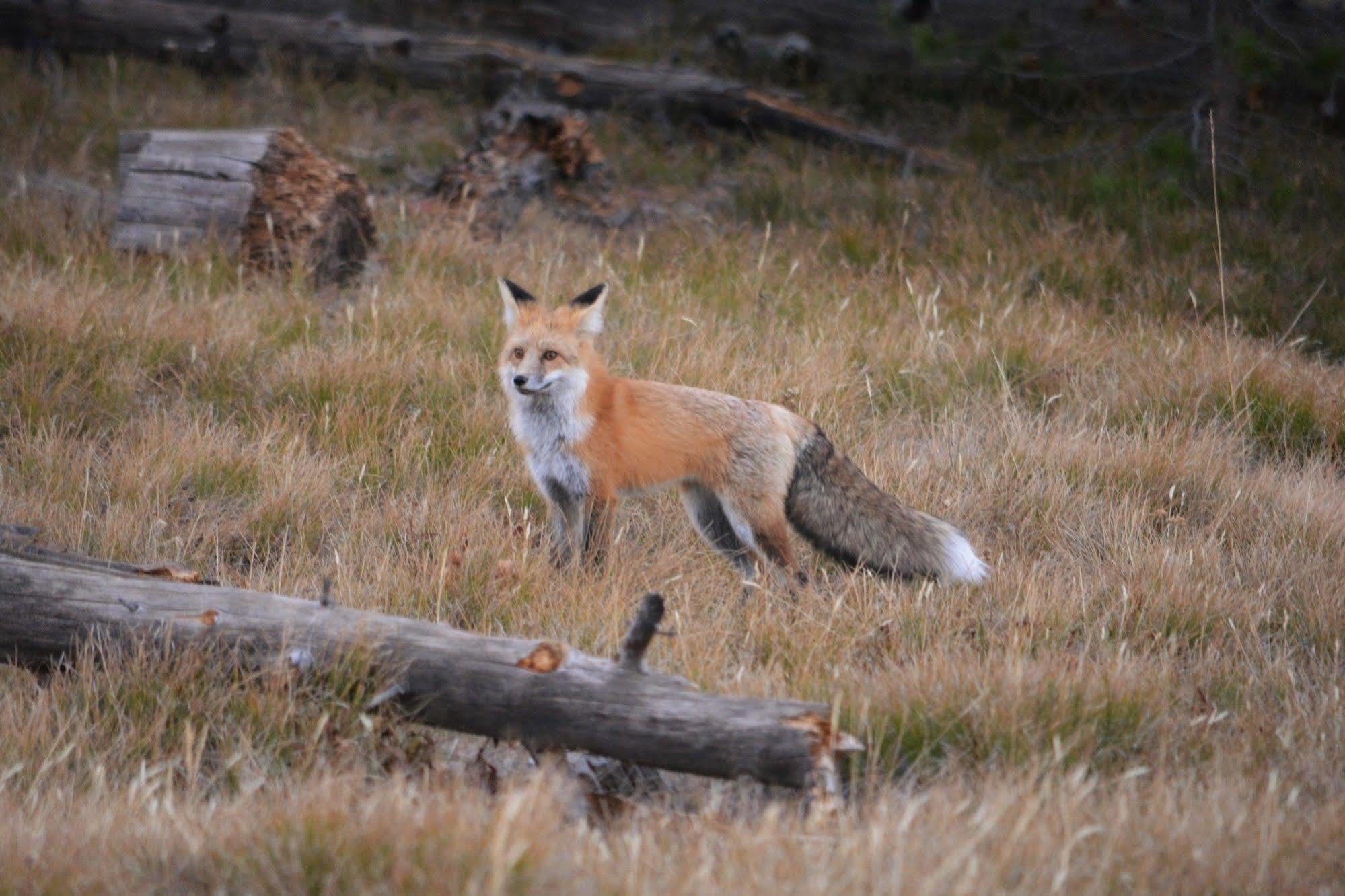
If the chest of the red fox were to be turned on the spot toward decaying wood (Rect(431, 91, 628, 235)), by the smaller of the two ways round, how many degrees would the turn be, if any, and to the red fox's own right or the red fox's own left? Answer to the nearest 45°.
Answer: approximately 90° to the red fox's own right

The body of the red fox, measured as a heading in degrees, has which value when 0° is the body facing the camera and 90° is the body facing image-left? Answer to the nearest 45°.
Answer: approximately 90°

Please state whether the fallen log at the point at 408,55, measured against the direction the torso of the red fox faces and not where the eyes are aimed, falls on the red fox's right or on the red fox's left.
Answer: on the red fox's right

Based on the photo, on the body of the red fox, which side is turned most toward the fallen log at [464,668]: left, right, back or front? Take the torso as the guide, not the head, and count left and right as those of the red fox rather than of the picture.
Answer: left

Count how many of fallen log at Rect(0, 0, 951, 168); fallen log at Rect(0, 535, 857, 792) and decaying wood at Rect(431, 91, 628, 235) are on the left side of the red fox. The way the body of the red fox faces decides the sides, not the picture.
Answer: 1
